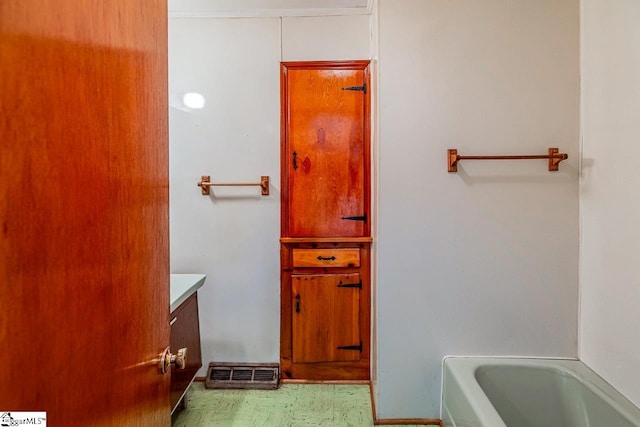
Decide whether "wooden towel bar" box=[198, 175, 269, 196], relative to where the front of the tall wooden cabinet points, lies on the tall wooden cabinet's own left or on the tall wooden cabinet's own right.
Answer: on the tall wooden cabinet's own right

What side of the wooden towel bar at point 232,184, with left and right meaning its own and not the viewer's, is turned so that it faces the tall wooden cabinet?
left

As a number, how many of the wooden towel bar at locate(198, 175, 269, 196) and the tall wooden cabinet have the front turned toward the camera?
2

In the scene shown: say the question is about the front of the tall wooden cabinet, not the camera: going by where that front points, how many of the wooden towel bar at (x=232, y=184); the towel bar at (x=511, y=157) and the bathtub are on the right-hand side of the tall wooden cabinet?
1

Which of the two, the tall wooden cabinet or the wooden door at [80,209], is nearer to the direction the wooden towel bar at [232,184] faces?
the wooden door

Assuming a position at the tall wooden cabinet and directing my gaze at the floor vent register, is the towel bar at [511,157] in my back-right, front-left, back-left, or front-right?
back-left

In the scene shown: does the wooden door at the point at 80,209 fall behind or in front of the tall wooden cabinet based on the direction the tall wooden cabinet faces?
in front

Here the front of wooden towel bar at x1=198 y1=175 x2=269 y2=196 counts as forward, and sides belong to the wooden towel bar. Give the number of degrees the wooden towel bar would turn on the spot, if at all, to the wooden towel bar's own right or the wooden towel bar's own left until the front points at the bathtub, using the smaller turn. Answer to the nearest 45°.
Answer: approximately 45° to the wooden towel bar's own left

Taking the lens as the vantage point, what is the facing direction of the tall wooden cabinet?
facing the viewer

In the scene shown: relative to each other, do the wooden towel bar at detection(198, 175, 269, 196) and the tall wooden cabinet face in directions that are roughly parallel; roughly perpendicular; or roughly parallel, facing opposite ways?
roughly parallel

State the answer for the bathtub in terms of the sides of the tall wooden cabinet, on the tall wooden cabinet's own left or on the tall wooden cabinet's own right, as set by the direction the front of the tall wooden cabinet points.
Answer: on the tall wooden cabinet's own left
